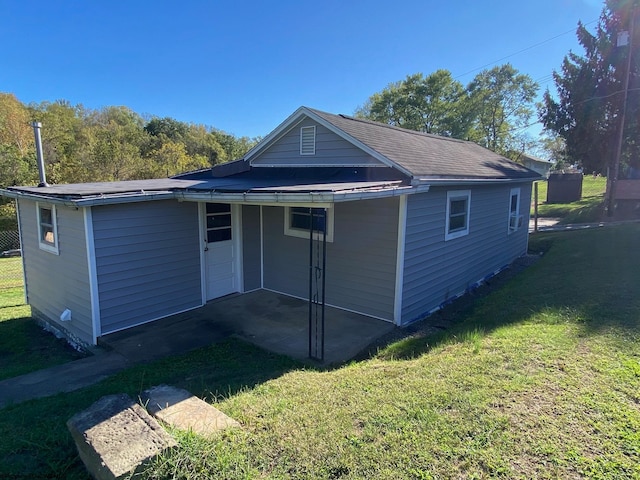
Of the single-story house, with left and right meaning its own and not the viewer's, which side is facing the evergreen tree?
back

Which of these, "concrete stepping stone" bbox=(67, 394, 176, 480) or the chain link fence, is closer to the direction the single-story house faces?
the concrete stepping stone

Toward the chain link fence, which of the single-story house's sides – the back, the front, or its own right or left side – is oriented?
right

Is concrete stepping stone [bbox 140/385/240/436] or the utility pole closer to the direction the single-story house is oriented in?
the concrete stepping stone

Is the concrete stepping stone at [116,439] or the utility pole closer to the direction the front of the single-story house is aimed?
the concrete stepping stone

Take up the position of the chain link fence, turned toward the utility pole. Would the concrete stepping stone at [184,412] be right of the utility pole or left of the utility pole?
right

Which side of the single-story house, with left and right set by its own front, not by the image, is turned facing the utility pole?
back

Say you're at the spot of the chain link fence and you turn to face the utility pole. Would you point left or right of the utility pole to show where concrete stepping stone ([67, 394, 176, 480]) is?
right

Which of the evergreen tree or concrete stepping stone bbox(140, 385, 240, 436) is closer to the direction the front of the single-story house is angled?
the concrete stepping stone

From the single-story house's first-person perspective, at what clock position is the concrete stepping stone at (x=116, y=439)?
The concrete stepping stone is roughly at 11 o'clock from the single-story house.

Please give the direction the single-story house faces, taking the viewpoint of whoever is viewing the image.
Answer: facing the viewer and to the left of the viewer

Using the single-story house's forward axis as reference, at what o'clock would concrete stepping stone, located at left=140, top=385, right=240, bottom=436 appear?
The concrete stepping stone is roughly at 11 o'clock from the single-story house.
